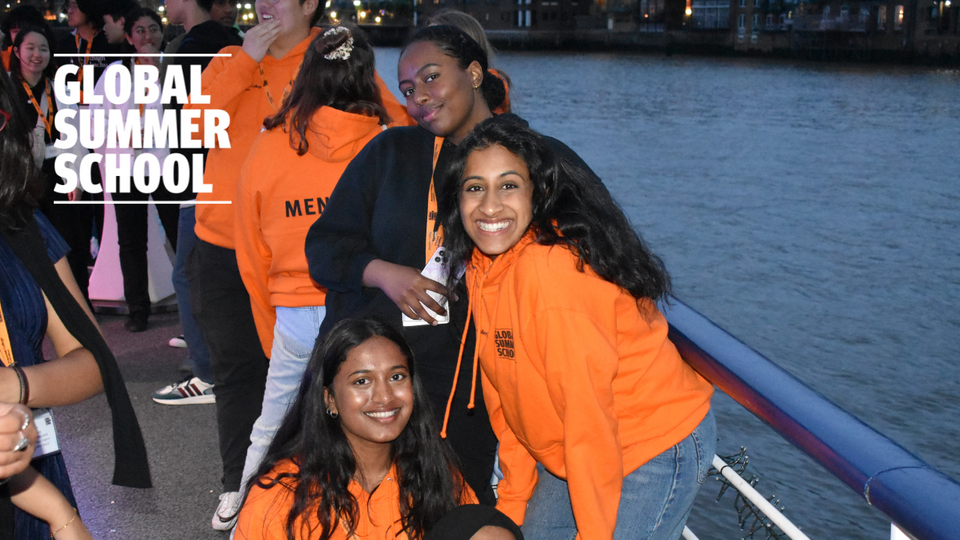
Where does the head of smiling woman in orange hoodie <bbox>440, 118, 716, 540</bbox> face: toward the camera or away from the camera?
toward the camera

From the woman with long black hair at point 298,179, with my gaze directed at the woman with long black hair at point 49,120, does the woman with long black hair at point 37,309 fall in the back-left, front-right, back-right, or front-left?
back-left

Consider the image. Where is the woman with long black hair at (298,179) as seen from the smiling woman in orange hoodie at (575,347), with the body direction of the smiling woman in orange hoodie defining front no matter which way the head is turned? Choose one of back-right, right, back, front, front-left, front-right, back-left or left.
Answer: right

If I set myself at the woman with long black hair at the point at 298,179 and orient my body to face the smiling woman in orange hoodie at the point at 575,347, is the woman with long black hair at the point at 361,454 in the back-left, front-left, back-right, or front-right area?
front-right

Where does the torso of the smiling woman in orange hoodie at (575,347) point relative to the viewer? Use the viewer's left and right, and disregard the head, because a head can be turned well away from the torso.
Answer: facing the viewer and to the left of the viewer

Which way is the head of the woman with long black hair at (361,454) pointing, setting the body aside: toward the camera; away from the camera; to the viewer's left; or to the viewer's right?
toward the camera

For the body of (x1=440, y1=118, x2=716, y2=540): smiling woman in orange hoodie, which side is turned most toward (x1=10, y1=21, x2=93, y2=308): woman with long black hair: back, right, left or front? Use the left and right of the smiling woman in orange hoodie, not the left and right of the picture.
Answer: right

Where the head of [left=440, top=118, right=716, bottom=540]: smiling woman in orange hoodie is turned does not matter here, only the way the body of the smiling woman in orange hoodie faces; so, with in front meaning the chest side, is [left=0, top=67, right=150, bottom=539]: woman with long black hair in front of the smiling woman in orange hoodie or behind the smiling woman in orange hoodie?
in front
